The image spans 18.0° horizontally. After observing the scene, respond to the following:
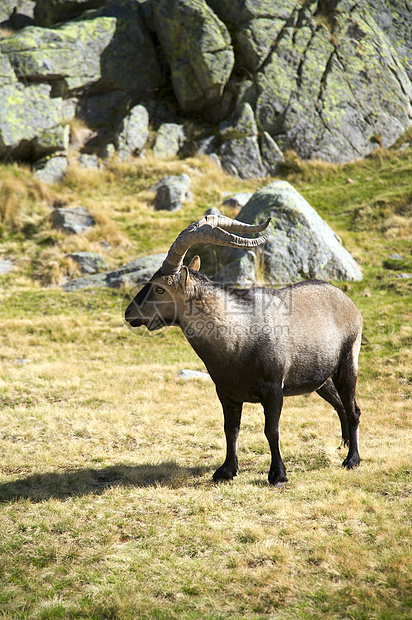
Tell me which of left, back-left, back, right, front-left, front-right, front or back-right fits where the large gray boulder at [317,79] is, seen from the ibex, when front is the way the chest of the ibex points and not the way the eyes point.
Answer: back-right

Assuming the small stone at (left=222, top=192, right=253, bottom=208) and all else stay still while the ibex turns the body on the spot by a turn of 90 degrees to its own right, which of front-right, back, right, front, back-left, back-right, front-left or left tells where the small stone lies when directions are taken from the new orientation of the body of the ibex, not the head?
front-right

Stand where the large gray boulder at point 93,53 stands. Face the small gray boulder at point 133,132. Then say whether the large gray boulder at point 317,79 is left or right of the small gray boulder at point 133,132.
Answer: left

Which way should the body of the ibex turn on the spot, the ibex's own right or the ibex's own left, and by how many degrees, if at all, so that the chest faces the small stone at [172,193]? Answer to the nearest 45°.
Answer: approximately 135° to the ibex's own right

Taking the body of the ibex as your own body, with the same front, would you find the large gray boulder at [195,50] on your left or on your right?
on your right

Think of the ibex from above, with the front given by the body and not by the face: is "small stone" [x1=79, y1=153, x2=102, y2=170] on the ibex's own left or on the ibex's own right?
on the ibex's own right

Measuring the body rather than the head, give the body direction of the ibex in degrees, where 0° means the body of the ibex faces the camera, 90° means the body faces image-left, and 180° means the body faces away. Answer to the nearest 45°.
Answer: approximately 45°
